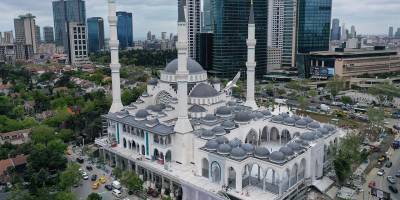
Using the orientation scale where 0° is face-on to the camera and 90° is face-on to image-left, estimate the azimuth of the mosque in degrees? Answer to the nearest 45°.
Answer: approximately 315°

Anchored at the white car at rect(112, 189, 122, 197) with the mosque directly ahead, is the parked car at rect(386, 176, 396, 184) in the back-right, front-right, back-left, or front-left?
front-right

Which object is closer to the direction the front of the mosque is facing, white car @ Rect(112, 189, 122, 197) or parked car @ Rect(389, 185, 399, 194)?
the parked car

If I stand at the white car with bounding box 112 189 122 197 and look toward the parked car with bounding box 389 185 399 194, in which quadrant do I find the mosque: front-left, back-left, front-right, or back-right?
front-left

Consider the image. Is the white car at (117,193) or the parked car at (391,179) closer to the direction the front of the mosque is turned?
the parked car

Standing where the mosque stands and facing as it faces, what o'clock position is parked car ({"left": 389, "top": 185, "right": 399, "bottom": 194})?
The parked car is roughly at 11 o'clock from the mosque.

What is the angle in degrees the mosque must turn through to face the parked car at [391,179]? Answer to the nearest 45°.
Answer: approximately 45° to its left

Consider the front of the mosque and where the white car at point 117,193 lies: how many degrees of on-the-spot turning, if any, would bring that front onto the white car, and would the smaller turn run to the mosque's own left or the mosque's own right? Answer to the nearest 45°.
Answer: approximately 90° to the mosque's own right
